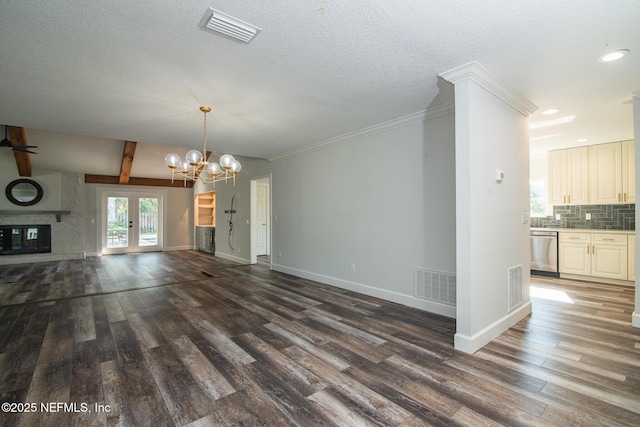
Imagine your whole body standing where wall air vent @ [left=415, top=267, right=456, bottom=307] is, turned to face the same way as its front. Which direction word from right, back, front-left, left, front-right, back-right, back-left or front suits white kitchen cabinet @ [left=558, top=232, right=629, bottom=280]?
back

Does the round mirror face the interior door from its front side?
no

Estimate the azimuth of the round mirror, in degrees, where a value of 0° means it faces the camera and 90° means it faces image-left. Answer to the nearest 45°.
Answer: approximately 0°

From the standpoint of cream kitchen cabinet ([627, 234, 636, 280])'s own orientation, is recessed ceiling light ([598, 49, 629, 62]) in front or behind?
in front

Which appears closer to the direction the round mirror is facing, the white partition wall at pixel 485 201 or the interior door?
the white partition wall

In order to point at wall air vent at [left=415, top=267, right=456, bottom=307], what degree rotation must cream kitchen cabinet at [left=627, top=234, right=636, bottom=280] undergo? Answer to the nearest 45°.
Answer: approximately 45° to its right

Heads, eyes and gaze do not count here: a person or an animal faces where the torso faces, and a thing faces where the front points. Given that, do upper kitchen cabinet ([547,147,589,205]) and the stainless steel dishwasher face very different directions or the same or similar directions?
same or similar directions

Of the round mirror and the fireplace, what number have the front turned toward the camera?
2

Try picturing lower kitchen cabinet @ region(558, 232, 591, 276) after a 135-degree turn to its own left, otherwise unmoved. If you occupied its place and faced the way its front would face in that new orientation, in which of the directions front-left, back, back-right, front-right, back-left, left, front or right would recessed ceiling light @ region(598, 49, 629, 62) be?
back-right

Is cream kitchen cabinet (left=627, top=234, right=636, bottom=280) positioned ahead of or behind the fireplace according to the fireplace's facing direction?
ahead

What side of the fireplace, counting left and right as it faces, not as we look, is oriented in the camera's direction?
front

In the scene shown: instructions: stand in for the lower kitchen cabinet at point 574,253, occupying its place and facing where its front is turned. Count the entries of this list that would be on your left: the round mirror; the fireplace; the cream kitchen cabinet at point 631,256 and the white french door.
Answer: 1

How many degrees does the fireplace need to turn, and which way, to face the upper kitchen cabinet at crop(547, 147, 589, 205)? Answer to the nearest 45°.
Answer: approximately 45° to its left
